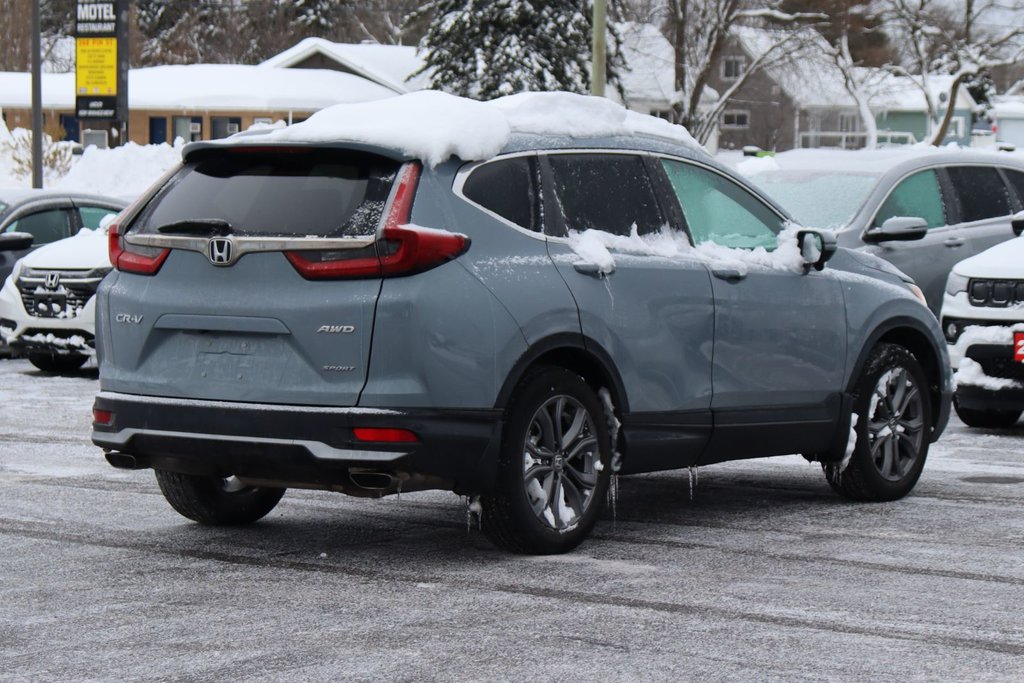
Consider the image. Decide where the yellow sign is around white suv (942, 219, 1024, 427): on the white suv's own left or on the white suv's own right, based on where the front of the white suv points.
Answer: on the white suv's own right

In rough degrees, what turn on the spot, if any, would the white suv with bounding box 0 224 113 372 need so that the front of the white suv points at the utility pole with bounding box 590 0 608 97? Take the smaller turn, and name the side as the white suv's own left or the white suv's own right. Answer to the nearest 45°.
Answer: approximately 180°

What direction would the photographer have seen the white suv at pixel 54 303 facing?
facing the viewer and to the left of the viewer

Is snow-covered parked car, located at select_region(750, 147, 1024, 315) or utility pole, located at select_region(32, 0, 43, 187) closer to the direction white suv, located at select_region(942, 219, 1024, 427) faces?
the utility pole

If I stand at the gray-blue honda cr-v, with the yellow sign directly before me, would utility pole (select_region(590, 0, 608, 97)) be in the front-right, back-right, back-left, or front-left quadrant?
front-right

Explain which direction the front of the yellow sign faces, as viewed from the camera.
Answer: facing the viewer

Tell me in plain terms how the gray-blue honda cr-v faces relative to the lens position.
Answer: facing away from the viewer and to the right of the viewer

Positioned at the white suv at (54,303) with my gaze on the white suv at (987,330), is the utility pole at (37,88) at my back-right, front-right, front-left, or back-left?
back-left

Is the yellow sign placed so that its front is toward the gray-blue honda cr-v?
yes

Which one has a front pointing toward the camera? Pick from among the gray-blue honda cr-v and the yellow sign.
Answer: the yellow sign

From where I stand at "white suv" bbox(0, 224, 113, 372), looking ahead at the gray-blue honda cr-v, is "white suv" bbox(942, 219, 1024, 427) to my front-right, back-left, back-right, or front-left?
front-left

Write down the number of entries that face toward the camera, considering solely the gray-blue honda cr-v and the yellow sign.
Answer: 1

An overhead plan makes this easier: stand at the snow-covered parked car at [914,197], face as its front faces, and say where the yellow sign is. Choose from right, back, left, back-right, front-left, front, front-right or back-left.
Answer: right

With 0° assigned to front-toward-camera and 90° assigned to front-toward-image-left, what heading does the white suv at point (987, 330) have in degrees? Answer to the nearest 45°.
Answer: approximately 45°

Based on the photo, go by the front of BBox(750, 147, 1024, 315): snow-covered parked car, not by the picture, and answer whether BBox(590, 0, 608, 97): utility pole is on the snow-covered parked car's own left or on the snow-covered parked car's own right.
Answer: on the snow-covered parked car's own right
